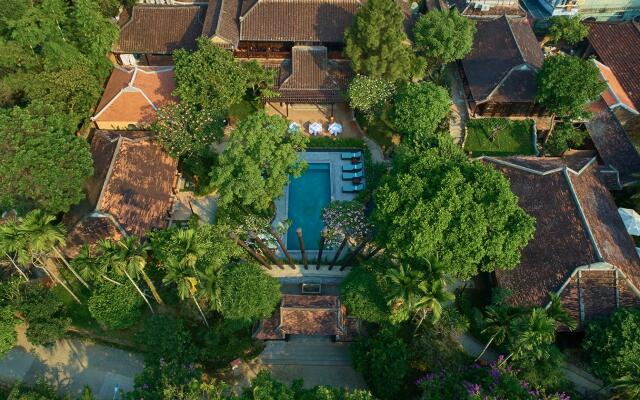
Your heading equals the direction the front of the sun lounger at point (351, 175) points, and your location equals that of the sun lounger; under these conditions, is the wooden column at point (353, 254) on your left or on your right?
on your left

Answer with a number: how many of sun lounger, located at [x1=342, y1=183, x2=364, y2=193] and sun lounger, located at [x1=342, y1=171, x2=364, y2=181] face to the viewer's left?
2

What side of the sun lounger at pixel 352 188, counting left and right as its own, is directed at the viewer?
left

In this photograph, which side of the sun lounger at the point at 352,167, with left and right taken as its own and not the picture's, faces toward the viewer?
left

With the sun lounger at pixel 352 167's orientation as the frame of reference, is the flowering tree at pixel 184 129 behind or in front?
in front

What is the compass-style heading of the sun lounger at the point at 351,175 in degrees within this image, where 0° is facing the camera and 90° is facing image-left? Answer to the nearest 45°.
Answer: approximately 90°

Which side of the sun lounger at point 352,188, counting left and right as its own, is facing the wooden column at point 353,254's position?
left

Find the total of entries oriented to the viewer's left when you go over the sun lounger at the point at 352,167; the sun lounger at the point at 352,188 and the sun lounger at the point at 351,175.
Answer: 3

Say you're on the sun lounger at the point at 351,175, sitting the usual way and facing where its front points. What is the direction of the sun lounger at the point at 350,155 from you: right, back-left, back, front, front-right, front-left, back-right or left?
right

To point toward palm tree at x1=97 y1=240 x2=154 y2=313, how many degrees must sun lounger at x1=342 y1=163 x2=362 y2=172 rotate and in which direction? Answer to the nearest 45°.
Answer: approximately 45° to its left

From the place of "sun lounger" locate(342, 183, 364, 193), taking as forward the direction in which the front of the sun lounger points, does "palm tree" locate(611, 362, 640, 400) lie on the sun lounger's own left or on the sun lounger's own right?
on the sun lounger's own left

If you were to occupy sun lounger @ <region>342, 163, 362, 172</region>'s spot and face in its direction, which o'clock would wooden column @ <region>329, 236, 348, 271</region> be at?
The wooden column is roughly at 9 o'clock from the sun lounger.

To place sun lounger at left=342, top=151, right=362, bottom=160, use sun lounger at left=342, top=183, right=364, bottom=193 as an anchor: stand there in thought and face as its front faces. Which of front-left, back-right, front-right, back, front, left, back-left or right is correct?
right
